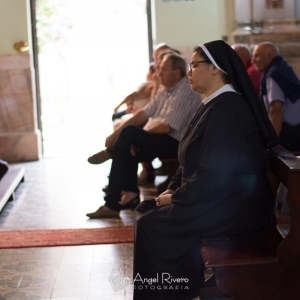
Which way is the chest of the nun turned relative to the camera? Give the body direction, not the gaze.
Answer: to the viewer's left

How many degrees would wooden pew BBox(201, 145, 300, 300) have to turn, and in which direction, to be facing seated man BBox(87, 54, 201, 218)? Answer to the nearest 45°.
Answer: approximately 90° to its right

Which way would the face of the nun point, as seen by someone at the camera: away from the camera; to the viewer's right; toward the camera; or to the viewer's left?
to the viewer's left

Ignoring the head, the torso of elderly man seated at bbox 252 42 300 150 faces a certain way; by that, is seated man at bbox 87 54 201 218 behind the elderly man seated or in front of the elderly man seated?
in front

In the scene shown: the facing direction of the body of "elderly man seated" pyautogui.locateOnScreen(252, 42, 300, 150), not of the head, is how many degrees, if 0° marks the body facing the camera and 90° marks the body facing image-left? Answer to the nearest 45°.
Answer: approximately 90°

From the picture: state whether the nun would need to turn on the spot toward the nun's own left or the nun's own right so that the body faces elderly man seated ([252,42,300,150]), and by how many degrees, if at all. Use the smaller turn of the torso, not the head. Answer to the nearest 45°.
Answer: approximately 90° to the nun's own right

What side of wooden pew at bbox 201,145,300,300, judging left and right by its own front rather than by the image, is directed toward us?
left
